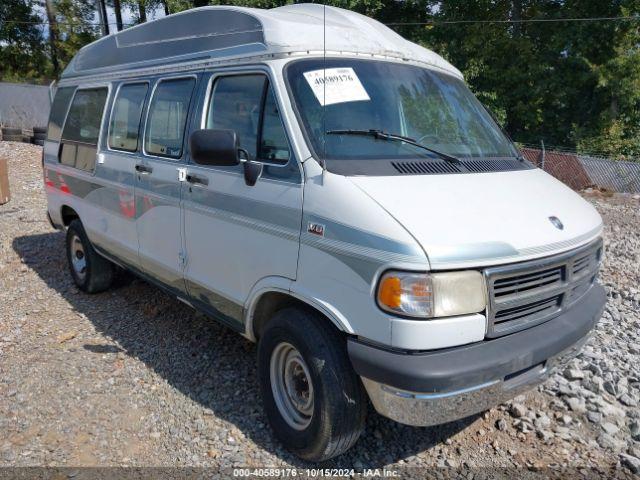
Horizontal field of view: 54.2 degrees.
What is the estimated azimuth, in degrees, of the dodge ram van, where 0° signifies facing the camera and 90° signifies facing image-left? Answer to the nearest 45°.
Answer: approximately 315°

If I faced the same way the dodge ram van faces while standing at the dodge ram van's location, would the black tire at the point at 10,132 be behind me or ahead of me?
behind

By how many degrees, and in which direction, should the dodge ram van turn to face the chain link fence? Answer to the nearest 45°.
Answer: approximately 90° to its left

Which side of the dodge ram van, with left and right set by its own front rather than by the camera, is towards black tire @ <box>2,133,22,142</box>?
back
